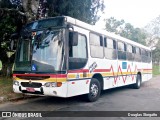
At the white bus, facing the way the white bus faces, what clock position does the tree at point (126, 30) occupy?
The tree is roughly at 5 o'clock from the white bus.

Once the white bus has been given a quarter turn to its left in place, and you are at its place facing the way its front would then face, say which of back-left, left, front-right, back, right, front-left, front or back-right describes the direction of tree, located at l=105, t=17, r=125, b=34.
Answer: back-left

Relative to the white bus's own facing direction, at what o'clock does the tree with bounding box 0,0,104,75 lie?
The tree is roughly at 4 o'clock from the white bus.

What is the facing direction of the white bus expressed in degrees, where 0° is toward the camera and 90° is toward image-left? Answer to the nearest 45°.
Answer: approximately 45°
